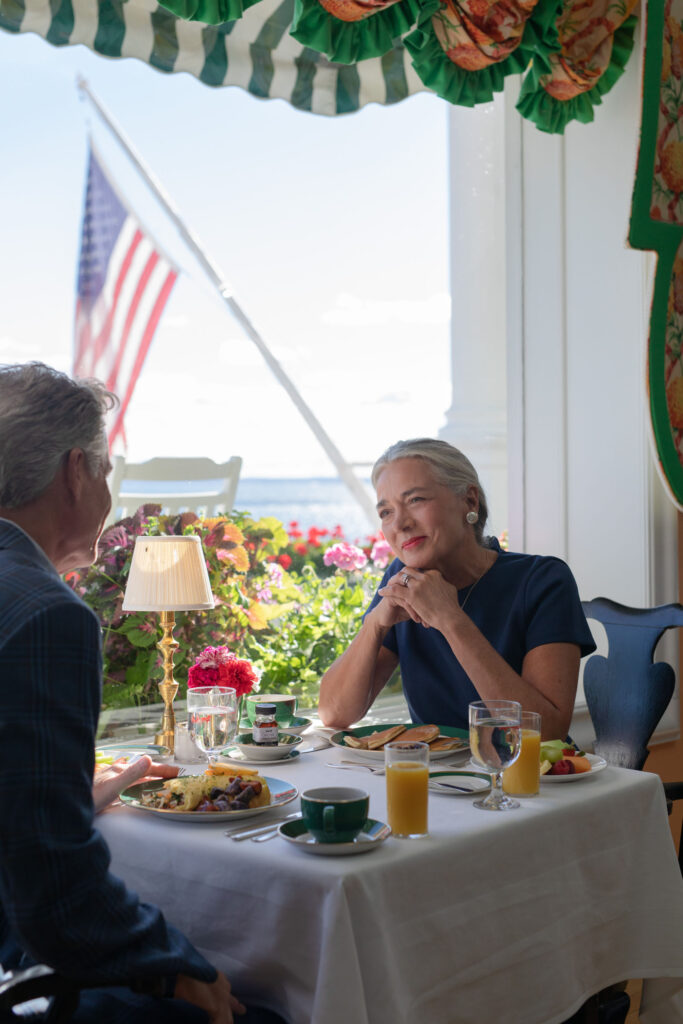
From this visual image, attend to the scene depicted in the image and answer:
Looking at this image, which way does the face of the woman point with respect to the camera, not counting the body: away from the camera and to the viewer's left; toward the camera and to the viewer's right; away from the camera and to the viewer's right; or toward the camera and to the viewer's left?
toward the camera and to the viewer's left

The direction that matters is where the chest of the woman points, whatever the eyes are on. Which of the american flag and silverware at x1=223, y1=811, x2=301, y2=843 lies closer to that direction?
the silverware

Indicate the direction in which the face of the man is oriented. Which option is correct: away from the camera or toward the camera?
away from the camera

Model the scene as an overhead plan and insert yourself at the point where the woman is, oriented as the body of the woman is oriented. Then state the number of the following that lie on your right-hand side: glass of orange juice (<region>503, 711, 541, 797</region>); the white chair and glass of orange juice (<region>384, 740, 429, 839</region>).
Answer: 1

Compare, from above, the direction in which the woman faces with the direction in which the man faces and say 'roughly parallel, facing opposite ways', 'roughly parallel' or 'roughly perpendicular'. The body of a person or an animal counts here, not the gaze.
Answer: roughly parallel, facing opposite ways

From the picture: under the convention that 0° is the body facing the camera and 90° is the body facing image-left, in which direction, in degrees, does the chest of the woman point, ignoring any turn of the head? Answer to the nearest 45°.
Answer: approximately 45°

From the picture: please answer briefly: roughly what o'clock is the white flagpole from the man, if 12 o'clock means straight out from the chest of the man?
The white flagpole is roughly at 11 o'clock from the man.

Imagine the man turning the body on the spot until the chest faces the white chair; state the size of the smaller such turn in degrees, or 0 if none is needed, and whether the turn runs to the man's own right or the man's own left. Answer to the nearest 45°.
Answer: approximately 45° to the man's own left

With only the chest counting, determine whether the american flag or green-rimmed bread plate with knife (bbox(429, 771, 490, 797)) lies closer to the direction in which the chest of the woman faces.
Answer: the green-rimmed bread plate with knife

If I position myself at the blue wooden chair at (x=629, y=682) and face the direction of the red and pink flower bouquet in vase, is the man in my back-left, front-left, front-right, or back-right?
front-left

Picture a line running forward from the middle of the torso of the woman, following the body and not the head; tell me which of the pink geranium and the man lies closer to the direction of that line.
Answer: the man

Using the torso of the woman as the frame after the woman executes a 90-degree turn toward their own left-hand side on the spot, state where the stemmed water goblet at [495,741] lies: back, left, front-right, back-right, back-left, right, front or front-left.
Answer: front-right
